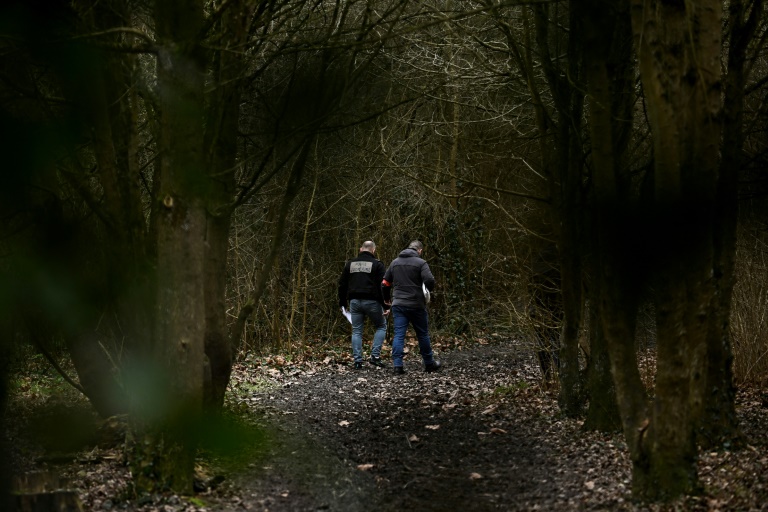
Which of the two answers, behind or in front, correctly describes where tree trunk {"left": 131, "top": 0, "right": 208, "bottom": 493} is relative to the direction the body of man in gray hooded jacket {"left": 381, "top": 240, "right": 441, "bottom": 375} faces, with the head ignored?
behind

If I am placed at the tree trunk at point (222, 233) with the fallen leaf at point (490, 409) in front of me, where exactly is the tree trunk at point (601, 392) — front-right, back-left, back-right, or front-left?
front-right

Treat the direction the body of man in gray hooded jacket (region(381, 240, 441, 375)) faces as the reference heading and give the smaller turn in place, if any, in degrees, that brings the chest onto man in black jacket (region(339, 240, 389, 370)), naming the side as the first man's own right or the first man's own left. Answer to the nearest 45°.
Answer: approximately 90° to the first man's own left

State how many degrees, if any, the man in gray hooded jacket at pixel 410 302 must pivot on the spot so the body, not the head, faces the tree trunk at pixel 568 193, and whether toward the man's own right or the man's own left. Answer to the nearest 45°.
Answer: approximately 135° to the man's own right

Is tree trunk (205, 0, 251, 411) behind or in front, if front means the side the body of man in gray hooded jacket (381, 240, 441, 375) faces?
behind

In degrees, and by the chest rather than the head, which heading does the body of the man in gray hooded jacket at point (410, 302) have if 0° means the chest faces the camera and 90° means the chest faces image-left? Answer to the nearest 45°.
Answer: approximately 225°

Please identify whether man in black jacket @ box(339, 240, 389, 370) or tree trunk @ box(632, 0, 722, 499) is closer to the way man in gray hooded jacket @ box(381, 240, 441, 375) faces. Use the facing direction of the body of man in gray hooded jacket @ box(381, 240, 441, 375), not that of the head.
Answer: the man in black jacket

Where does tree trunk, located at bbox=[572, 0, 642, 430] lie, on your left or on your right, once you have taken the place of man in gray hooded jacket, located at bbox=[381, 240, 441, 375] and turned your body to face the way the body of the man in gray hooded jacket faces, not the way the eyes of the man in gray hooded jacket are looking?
on your right

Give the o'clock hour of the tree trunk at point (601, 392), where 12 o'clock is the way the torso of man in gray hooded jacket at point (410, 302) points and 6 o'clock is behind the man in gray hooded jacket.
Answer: The tree trunk is roughly at 4 o'clock from the man in gray hooded jacket.

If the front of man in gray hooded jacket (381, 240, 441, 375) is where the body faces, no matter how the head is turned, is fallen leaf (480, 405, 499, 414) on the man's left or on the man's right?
on the man's right

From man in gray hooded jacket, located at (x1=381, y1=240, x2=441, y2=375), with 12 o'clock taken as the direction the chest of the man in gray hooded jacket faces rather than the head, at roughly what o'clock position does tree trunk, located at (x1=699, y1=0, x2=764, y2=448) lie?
The tree trunk is roughly at 4 o'clock from the man in gray hooded jacket.

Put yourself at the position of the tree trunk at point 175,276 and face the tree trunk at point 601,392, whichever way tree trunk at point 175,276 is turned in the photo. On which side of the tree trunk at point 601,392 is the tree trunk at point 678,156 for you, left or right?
right

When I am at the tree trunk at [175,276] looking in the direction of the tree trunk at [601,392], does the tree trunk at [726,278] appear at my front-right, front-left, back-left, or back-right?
front-right

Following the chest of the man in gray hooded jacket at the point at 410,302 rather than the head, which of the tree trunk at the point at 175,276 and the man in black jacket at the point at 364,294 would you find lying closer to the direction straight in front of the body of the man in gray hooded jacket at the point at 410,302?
the man in black jacket
